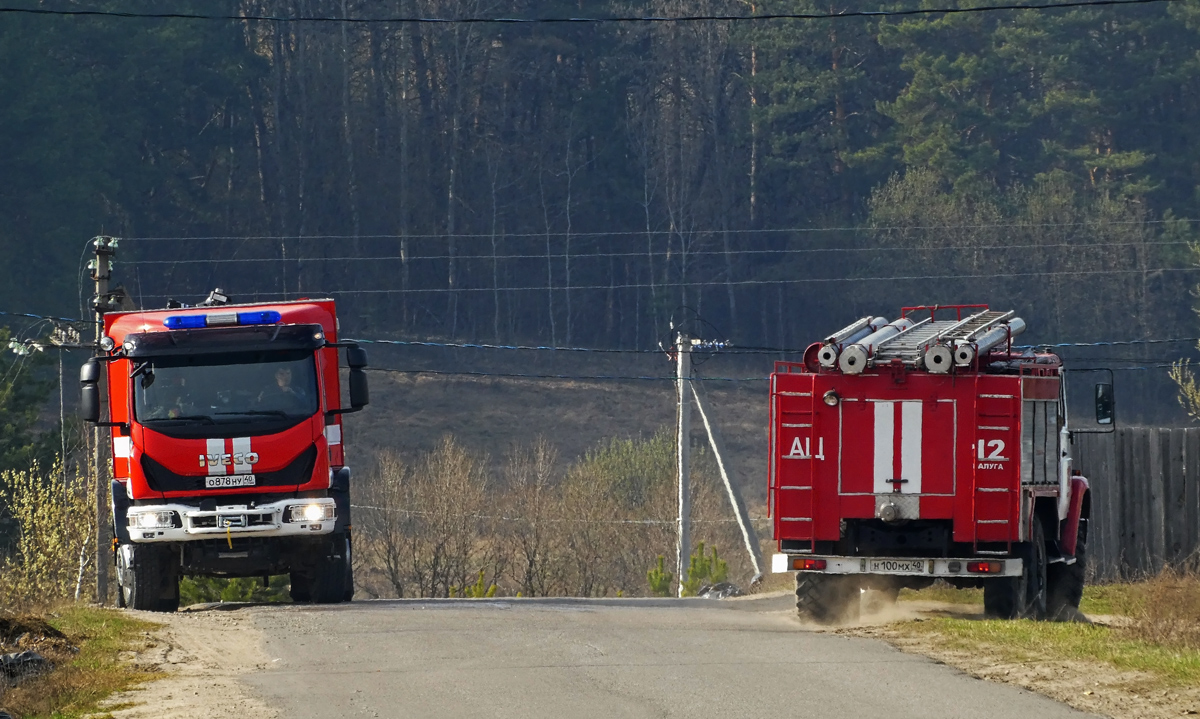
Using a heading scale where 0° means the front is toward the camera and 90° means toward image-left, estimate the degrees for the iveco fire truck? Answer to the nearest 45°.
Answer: approximately 0°

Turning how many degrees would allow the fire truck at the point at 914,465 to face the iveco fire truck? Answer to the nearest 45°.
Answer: approximately 90° to its left

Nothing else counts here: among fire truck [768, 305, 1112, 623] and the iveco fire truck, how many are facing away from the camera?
1

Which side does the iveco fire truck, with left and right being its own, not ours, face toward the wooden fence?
left

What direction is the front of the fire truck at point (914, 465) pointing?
away from the camera

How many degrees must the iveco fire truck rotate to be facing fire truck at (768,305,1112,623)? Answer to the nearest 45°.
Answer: approximately 45° to its left

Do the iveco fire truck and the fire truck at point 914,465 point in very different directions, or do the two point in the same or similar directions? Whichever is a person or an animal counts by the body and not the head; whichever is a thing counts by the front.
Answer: very different directions
